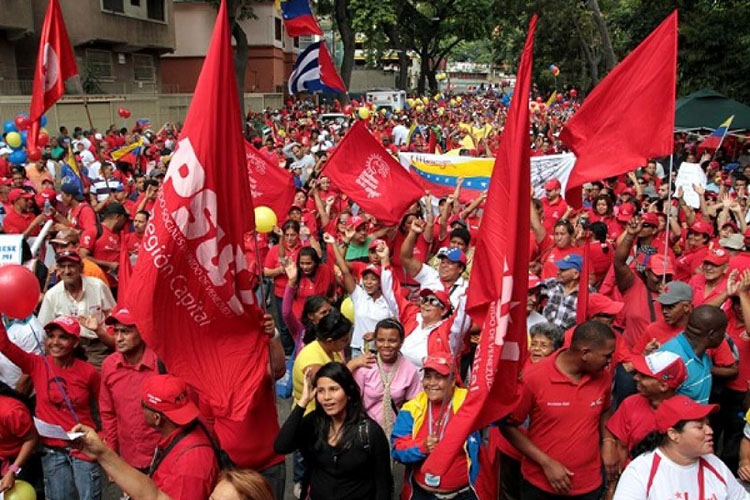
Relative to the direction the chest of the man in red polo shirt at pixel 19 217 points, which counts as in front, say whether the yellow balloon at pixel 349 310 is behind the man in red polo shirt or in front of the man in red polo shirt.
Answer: in front

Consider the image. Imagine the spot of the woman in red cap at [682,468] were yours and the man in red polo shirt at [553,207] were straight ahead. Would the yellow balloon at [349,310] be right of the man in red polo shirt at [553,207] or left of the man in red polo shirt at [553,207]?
left

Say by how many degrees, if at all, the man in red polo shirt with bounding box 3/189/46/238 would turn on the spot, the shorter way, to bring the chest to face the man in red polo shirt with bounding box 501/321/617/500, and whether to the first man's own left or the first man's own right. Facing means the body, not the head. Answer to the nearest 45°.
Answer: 0° — they already face them

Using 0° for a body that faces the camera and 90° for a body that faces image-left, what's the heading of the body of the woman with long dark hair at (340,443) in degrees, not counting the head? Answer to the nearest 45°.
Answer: approximately 45°

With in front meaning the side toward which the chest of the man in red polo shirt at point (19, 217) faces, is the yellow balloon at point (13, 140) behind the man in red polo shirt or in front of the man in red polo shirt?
behind

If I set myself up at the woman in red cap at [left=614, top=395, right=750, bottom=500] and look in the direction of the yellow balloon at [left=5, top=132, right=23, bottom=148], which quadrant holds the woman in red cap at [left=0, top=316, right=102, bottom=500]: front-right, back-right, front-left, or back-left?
front-left

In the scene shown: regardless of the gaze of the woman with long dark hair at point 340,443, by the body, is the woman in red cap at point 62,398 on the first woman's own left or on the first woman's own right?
on the first woman's own right

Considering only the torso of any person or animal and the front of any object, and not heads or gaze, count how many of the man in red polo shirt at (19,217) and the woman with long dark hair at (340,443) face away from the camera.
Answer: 0

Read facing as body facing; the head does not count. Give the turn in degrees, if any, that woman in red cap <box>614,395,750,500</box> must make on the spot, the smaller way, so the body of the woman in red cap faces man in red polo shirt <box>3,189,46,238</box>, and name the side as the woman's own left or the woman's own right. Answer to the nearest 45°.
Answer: approximately 135° to the woman's own right

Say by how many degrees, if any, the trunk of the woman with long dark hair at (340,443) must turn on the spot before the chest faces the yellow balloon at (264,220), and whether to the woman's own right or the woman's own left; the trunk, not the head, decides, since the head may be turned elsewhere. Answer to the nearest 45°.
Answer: approximately 135° to the woman's own right

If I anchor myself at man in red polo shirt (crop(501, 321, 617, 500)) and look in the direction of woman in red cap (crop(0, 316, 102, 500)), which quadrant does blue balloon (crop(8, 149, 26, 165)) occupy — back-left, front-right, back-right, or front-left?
front-right

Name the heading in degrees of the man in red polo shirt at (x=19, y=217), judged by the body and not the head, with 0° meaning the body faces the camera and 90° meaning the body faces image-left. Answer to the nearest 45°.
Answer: approximately 315°

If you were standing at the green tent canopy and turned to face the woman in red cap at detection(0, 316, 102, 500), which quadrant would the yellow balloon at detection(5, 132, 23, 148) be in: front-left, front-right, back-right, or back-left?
front-right

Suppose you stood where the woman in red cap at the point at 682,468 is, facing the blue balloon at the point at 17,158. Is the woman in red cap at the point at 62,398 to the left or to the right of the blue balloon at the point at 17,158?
left

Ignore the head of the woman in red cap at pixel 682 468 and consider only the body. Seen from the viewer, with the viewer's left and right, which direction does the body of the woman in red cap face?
facing the viewer and to the right of the viewer

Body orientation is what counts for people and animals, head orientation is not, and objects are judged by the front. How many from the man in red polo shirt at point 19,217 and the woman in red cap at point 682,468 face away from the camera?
0
